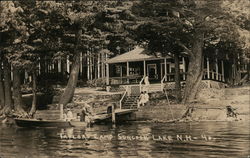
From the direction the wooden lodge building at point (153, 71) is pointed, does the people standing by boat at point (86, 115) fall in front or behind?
in front

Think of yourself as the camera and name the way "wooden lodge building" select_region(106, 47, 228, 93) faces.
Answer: facing the viewer

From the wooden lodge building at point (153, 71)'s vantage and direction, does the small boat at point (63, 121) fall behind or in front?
in front

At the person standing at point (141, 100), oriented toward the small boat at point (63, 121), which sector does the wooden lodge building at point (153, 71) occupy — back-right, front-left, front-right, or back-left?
back-right
